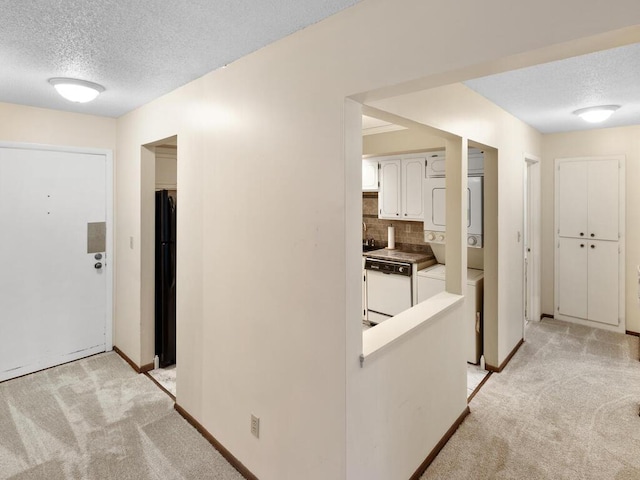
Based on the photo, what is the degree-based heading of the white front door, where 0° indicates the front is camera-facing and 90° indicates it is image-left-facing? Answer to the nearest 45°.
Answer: approximately 315°

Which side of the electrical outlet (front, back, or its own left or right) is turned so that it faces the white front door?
right

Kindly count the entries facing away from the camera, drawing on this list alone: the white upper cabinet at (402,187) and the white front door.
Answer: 0

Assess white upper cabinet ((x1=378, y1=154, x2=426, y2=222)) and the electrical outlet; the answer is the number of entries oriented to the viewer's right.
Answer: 0

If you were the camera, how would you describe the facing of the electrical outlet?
facing the viewer and to the left of the viewer

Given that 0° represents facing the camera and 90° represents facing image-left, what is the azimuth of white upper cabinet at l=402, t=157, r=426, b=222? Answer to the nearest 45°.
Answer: approximately 45°

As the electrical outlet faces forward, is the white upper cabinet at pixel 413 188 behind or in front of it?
behind

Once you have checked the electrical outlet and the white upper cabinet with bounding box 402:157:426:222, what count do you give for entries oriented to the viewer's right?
0

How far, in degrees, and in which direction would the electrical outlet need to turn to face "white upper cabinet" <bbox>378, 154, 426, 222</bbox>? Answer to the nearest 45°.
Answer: approximately 180°
